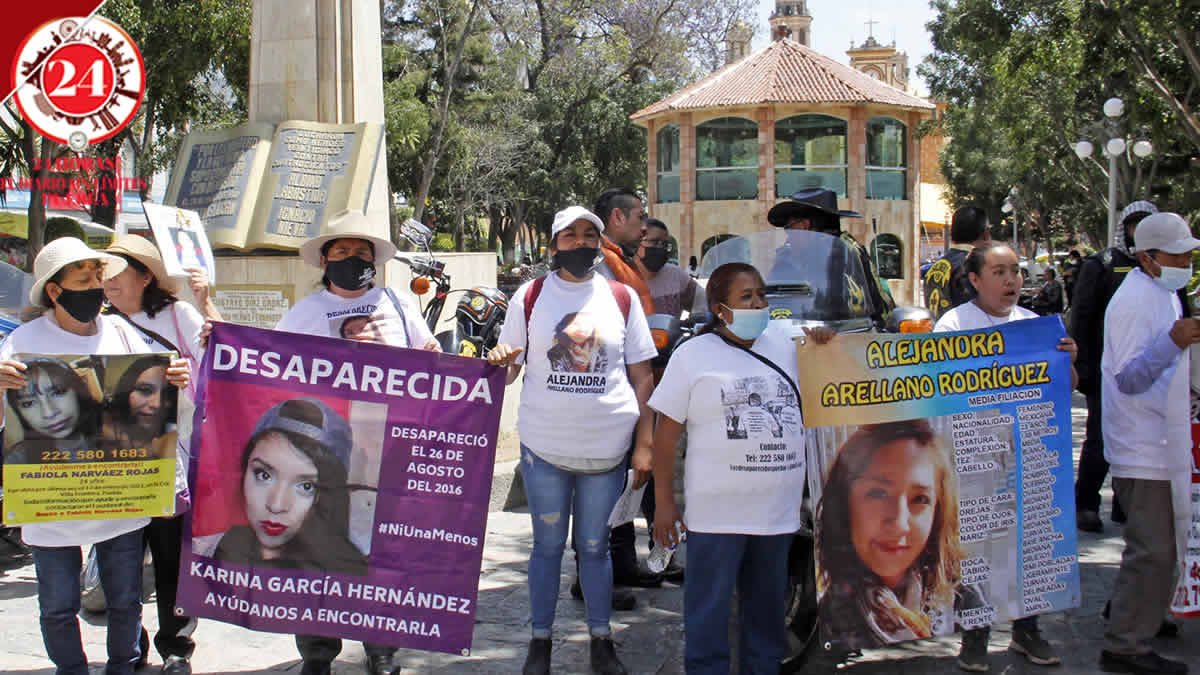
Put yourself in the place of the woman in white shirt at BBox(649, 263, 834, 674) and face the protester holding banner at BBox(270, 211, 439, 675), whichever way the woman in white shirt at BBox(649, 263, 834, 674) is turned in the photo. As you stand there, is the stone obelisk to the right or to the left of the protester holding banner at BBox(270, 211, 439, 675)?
right

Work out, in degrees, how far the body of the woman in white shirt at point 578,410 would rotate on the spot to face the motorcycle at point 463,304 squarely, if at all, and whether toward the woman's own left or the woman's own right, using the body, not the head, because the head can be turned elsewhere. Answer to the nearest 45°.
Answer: approximately 180°

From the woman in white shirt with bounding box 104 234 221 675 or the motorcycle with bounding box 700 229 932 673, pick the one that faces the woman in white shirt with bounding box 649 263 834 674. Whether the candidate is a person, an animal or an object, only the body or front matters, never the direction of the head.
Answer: the motorcycle

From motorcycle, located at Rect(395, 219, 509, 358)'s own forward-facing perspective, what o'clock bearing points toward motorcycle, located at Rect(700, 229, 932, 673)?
motorcycle, located at Rect(700, 229, 932, 673) is roughly at 10 o'clock from motorcycle, located at Rect(395, 219, 509, 358).

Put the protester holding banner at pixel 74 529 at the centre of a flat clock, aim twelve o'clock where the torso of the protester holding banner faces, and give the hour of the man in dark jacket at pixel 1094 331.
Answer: The man in dark jacket is roughly at 9 o'clock from the protester holding banner.

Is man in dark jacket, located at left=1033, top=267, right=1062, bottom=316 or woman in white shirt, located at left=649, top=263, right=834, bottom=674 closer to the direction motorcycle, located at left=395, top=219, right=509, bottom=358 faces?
the woman in white shirt

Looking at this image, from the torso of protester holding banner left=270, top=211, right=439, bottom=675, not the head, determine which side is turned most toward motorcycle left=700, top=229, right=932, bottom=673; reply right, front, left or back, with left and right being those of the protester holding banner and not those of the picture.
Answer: left

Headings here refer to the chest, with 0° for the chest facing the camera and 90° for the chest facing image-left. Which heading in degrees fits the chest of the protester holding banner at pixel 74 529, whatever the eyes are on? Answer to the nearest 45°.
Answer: approximately 0°

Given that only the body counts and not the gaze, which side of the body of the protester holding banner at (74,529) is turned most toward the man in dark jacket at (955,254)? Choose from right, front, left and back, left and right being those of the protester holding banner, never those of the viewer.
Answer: left
